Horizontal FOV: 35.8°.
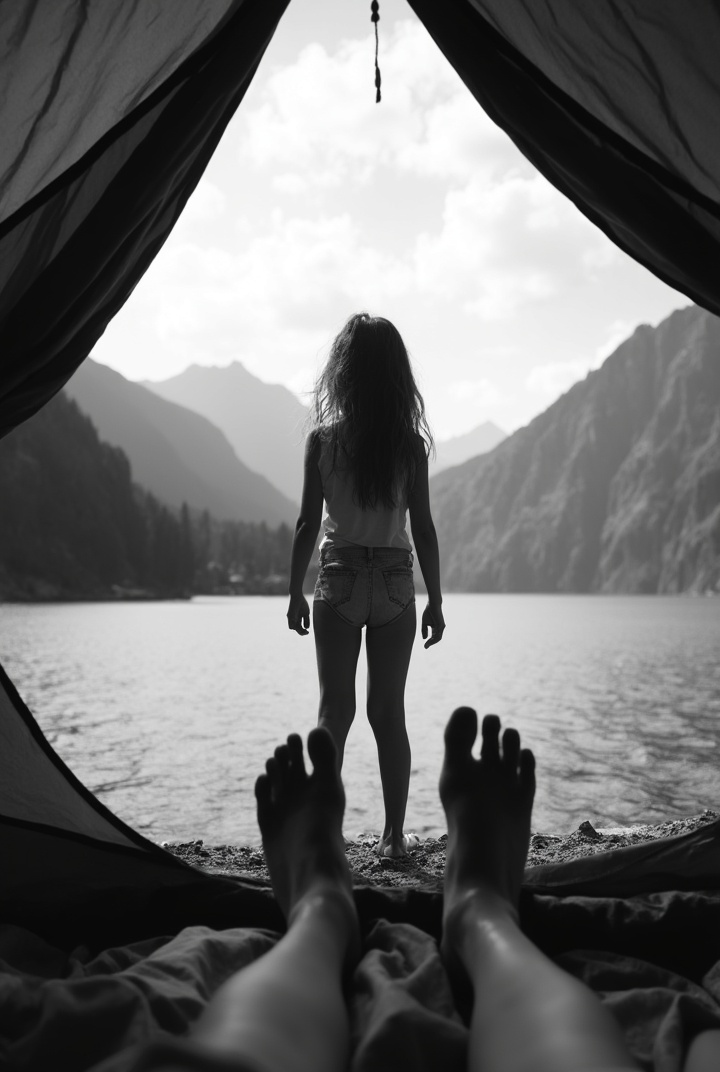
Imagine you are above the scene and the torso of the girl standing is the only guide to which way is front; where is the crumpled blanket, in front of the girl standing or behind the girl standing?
behind

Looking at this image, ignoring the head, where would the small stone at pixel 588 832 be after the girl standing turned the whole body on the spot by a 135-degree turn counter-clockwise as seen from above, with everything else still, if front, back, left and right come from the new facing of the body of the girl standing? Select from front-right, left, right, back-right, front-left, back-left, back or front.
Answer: back

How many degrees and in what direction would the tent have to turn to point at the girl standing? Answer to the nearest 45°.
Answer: approximately 45° to its right

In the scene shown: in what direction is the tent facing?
away from the camera

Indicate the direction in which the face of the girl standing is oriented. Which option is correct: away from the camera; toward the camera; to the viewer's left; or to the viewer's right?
away from the camera

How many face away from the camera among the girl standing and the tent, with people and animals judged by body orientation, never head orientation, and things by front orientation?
2

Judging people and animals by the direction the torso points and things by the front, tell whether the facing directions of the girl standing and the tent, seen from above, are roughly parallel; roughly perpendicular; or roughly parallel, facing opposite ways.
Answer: roughly parallel

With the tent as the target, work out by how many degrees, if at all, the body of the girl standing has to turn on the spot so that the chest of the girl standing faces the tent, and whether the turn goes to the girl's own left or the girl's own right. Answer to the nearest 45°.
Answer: approximately 135° to the girl's own left

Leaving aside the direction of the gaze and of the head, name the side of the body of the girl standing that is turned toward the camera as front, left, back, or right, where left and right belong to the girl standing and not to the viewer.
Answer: back

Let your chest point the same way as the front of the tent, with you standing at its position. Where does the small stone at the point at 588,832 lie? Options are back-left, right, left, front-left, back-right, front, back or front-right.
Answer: front-right
